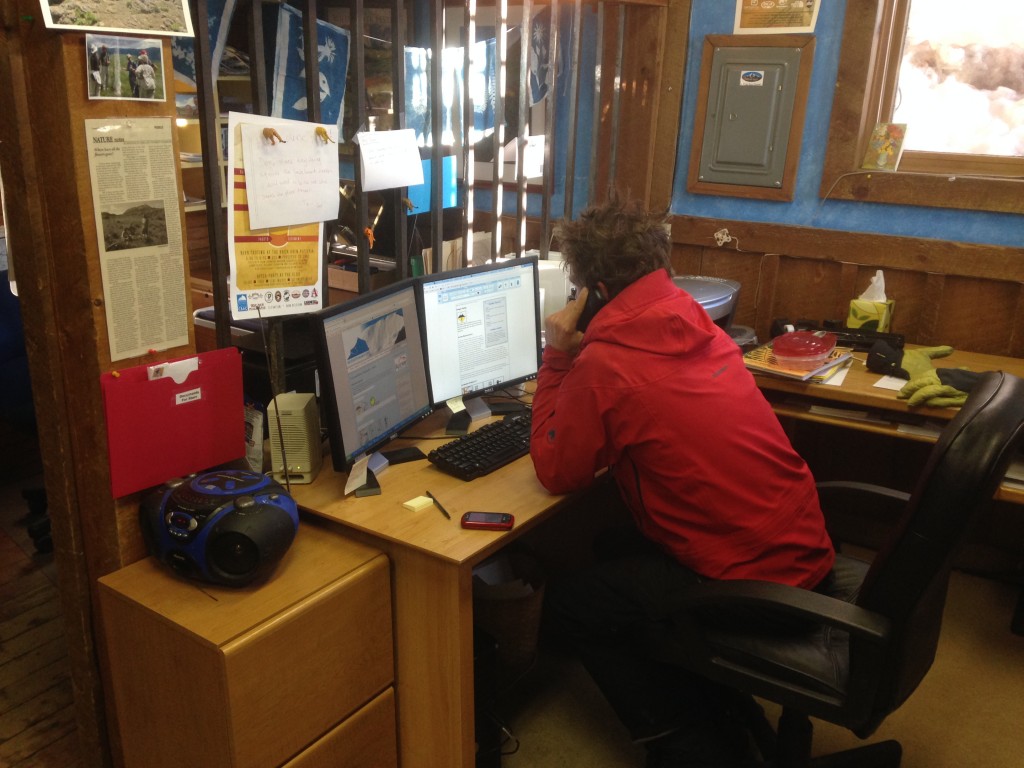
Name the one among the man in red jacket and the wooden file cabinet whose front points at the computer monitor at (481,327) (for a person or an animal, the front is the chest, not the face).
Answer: the man in red jacket

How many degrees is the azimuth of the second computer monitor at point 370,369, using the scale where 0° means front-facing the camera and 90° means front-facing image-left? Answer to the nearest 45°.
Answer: approximately 315°

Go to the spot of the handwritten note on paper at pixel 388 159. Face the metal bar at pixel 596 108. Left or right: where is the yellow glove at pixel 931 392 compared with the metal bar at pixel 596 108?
right

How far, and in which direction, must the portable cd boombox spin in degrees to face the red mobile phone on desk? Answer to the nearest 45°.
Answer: approximately 135° to its left

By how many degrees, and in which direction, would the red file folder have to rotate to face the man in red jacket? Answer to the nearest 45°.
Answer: approximately 45° to its left

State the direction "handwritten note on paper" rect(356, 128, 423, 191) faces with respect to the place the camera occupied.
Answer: facing the viewer

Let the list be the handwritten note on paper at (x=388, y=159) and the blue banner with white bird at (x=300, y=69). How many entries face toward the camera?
2

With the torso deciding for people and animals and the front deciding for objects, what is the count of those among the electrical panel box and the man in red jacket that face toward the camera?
1

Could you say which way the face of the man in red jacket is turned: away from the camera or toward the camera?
away from the camera

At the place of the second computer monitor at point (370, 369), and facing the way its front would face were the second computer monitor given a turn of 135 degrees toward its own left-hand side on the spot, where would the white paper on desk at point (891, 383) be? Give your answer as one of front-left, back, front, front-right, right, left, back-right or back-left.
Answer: right
